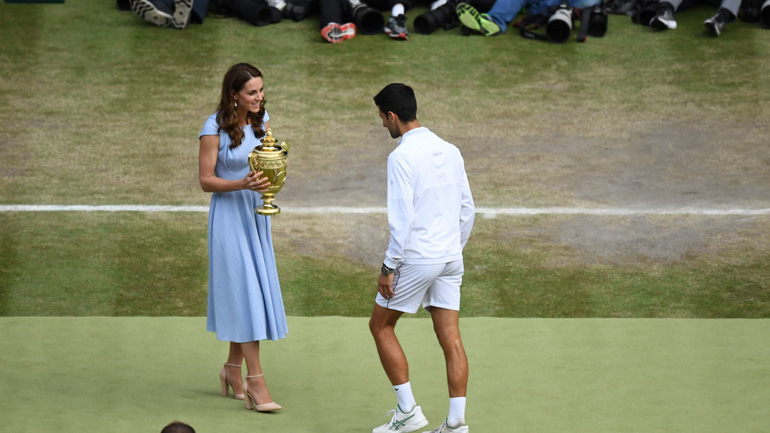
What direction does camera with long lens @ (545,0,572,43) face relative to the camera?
toward the camera

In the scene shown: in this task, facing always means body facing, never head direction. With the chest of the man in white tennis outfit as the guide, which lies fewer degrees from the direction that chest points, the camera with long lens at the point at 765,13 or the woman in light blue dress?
the woman in light blue dress

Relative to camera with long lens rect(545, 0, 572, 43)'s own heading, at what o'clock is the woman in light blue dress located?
The woman in light blue dress is roughly at 12 o'clock from the camera with long lens.

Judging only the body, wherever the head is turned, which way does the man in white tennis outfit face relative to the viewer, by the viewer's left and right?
facing away from the viewer and to the left of the viewer

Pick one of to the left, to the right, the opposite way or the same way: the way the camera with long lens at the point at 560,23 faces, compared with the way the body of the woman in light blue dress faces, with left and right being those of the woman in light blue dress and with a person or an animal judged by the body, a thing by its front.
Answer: to the right

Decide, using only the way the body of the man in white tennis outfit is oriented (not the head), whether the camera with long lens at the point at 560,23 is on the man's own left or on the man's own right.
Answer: on the man's own right

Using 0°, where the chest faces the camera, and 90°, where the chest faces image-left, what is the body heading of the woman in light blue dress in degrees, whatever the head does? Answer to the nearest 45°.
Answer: approximately 315°

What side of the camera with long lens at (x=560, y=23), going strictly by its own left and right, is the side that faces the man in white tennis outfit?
front

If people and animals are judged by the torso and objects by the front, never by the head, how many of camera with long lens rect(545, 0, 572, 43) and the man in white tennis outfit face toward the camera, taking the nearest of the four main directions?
1

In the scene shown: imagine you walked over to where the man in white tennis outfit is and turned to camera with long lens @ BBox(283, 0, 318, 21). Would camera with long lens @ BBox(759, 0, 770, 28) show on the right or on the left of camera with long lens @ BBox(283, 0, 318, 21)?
right

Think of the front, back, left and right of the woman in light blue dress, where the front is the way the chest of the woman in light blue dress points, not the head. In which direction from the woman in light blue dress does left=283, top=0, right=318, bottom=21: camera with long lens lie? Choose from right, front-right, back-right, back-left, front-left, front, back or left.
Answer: back-left

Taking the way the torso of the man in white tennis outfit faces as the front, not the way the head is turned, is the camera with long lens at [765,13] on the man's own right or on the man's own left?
on the man's own right

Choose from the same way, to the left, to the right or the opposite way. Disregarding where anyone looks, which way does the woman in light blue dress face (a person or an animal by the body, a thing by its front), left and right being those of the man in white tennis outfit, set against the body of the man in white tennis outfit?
the opposite way

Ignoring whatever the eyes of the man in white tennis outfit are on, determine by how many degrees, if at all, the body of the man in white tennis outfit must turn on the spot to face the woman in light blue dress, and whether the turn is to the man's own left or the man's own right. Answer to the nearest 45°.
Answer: approximately 45° to the man's own left
